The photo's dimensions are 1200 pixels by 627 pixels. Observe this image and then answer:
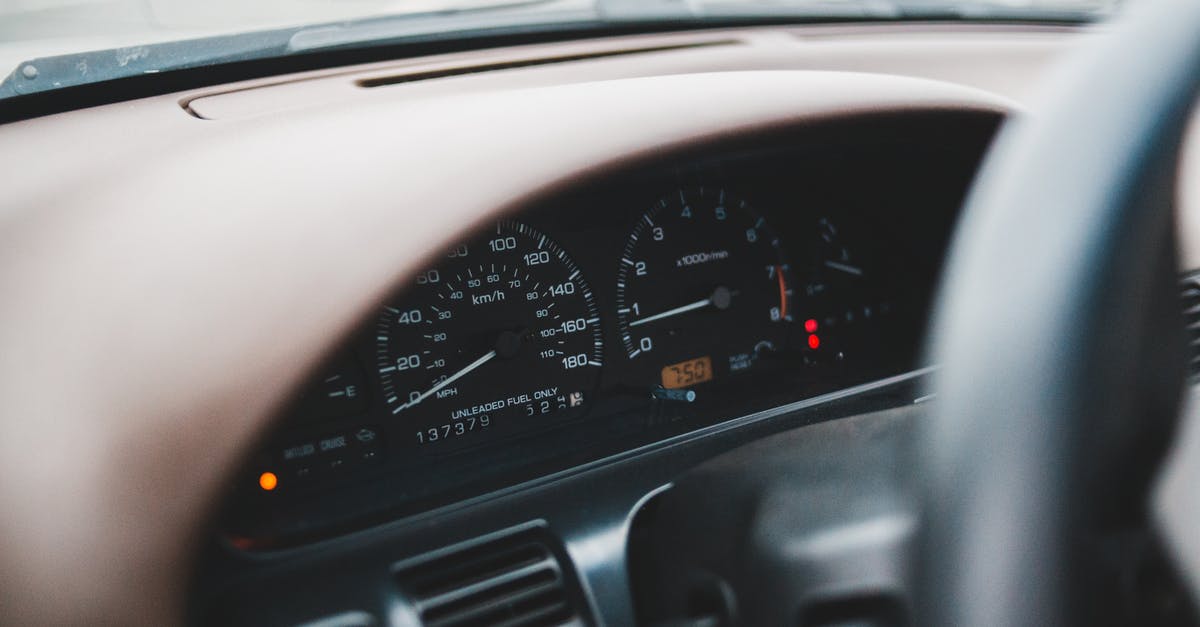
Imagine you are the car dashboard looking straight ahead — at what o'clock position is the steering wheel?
The steering wheel is roughly at 1 o'clock from the car dashboard.

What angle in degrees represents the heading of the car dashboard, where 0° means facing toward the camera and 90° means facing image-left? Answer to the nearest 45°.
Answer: approximately 315°
